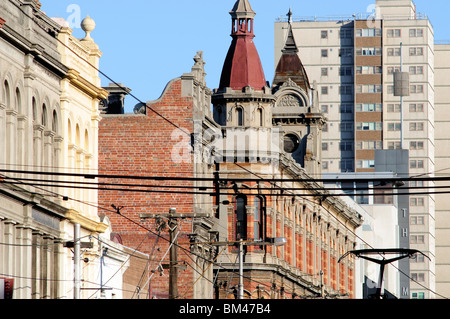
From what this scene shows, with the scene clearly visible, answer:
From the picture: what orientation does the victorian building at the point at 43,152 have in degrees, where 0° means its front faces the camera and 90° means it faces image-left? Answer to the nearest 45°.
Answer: approximately 315°
